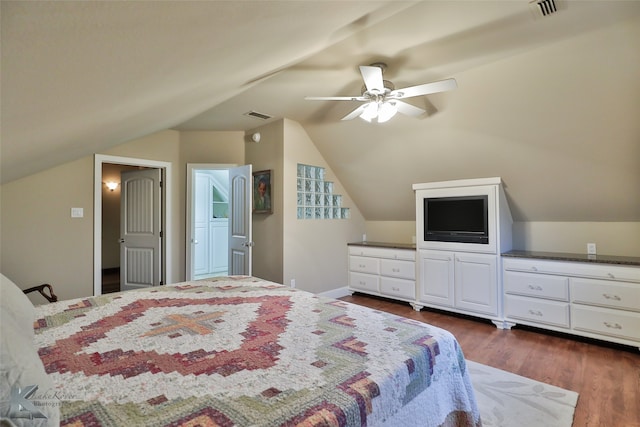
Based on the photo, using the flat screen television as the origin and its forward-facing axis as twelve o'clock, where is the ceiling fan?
The ceiling fan is roughly at 11 o'clock from the flat screen television.

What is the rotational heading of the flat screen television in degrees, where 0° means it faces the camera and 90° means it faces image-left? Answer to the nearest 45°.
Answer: approximately 45°

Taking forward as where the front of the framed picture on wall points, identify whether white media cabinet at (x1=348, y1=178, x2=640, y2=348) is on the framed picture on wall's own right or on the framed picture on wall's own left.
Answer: on the framed picture on wall's own left

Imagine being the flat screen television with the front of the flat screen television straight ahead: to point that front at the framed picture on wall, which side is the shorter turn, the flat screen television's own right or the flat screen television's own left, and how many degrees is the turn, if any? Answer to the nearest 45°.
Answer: approximately 45° to the flat screen television's own right

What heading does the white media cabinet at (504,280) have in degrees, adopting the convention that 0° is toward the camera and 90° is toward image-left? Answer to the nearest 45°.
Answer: approximately 45°

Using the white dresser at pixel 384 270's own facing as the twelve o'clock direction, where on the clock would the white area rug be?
The white area rug is roughly at 10 o'clock from the white dresser.
